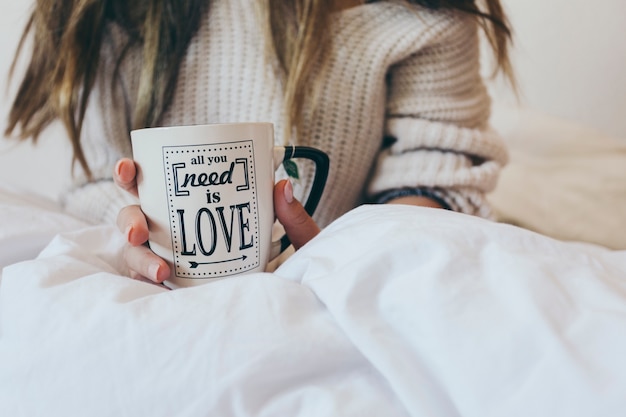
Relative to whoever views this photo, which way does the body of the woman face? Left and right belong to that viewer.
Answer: facing the viewer
